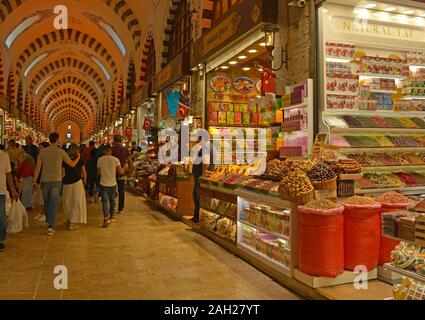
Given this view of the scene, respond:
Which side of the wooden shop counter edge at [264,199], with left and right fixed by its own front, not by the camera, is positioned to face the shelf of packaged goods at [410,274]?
left

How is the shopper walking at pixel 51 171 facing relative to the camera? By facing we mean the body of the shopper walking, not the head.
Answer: away from the camera

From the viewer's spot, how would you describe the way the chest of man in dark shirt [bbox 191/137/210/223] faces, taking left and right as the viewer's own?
facing to the left of the viewer

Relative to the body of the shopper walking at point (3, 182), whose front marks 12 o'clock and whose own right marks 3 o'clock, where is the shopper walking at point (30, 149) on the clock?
the shopper walking at point (30, 149) is roughly at 12 o'clock from the shopper walking at point (3, 182).

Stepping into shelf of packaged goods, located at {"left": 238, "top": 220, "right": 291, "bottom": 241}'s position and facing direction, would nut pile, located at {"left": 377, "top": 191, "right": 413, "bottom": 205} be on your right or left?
on your left

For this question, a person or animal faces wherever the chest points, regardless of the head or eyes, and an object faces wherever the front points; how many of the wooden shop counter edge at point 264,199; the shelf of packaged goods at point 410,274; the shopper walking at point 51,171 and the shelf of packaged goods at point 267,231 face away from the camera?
1

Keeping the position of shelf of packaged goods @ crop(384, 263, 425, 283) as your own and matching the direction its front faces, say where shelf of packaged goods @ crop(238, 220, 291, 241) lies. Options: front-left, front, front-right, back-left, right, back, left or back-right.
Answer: right

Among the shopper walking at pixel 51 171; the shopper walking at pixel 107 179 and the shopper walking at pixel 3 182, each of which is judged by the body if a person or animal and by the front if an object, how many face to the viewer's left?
0

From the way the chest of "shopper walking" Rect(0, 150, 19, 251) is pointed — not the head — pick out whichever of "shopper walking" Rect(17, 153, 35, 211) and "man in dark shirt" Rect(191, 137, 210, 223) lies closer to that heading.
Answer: the shopper walking

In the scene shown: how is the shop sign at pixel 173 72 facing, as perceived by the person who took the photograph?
facing the viewer and to the left of the viewer

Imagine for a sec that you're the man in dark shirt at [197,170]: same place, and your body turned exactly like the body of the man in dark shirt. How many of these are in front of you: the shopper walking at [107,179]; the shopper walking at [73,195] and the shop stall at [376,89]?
2

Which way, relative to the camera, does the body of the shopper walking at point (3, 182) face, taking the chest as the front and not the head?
away from the camera

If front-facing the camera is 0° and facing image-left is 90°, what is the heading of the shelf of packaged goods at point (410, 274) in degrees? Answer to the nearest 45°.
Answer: approximately 45°

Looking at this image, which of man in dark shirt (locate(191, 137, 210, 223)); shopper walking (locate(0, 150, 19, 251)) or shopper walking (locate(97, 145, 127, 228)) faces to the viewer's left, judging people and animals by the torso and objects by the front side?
the man in dark shirt
